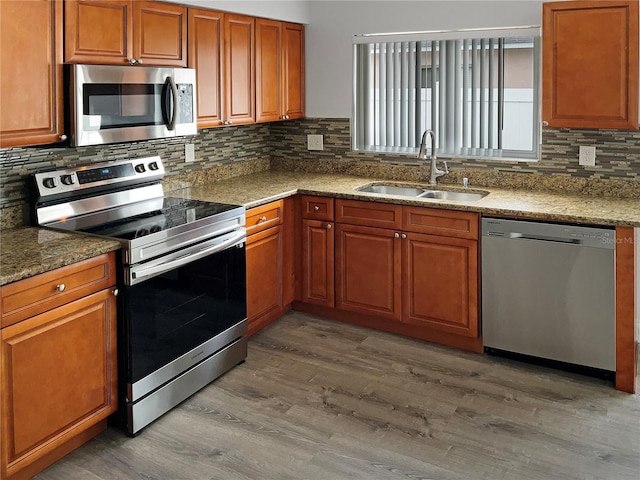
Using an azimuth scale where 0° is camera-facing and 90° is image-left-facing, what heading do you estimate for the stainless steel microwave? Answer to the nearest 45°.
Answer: approximately 315°

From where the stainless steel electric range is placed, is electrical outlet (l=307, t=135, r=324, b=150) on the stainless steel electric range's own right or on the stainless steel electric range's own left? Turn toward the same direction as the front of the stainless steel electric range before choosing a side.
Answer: on the stainless steel electric range's own left

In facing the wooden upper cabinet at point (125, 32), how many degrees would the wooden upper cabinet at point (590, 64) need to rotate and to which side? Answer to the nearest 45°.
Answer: approximately 45° to its right

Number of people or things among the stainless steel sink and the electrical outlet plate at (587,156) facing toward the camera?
2

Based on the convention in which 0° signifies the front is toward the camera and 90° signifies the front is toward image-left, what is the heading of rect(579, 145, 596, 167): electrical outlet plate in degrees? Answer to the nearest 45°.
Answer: approximately 0°
